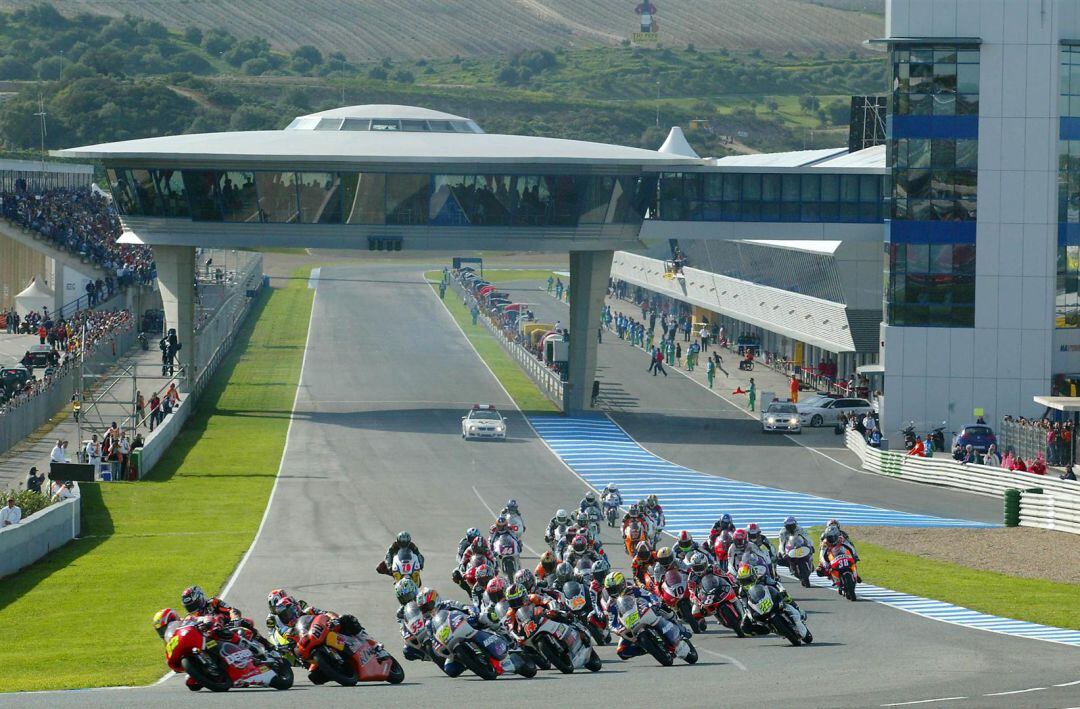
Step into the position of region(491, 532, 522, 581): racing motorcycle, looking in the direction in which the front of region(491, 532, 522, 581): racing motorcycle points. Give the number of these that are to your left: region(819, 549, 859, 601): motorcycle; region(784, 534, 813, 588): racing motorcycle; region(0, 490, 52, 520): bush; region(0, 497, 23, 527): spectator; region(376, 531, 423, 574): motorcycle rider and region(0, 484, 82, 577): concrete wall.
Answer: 2

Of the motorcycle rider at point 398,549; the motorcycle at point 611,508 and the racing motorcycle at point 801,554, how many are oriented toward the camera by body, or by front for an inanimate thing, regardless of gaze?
3

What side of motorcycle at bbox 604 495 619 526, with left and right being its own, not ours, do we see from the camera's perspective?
front

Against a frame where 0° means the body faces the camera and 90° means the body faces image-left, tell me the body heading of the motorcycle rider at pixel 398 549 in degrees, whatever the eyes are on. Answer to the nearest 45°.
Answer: approximately 0°

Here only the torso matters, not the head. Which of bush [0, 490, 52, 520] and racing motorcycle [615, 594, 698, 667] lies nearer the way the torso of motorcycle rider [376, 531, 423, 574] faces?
the racing motorcycle

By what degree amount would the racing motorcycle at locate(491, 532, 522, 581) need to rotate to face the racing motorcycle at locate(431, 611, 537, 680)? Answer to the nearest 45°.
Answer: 0° — it already faces it

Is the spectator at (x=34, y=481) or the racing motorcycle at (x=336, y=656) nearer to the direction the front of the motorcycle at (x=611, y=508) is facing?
the racing motorcycle

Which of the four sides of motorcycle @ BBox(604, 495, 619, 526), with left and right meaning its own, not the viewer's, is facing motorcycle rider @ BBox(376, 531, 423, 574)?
front
